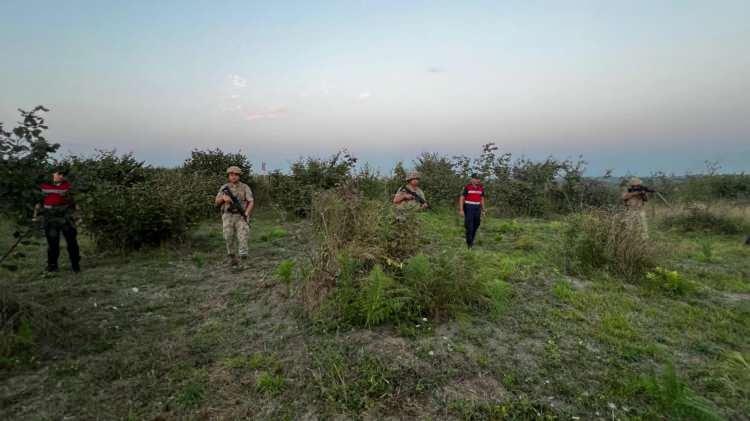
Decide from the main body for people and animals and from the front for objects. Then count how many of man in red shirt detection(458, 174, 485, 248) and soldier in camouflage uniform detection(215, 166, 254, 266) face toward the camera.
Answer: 2

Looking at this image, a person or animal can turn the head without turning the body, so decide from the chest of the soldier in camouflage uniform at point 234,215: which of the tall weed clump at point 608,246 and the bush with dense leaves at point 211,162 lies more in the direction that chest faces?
the tall weed clump

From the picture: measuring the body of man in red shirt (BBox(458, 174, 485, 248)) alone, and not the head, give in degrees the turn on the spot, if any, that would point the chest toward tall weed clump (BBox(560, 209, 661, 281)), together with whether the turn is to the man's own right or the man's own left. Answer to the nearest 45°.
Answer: approximately 45° to the man's own left

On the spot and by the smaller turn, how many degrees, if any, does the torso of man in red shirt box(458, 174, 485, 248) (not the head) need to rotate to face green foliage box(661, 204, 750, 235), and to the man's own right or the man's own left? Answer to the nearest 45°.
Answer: approximately 135° to the man's own left

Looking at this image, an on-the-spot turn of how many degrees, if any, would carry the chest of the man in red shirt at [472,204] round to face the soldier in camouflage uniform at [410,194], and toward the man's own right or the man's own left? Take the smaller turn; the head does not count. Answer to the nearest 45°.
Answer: approximately 45° to the man's own right

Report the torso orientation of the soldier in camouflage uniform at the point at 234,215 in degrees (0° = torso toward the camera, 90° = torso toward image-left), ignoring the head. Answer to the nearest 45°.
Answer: approximately 0°

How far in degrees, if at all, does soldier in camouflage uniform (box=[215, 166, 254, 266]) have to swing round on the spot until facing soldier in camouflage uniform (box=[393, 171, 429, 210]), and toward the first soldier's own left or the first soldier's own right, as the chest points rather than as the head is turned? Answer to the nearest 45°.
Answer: approximately 90° to the first soldier's own left

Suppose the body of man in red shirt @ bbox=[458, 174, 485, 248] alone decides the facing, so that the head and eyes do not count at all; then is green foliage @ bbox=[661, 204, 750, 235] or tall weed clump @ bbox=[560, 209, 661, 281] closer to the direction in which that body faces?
the tall weed clump

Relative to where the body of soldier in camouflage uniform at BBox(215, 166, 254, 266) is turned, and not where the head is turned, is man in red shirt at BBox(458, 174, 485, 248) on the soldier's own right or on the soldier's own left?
on the soldier's own left

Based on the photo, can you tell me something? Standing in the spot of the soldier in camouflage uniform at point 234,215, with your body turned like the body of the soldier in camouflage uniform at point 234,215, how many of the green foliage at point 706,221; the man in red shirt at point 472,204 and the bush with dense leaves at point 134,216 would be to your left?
2

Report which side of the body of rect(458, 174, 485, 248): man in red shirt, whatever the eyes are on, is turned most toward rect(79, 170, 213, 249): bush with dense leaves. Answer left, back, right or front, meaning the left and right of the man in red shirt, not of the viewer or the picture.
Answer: right
